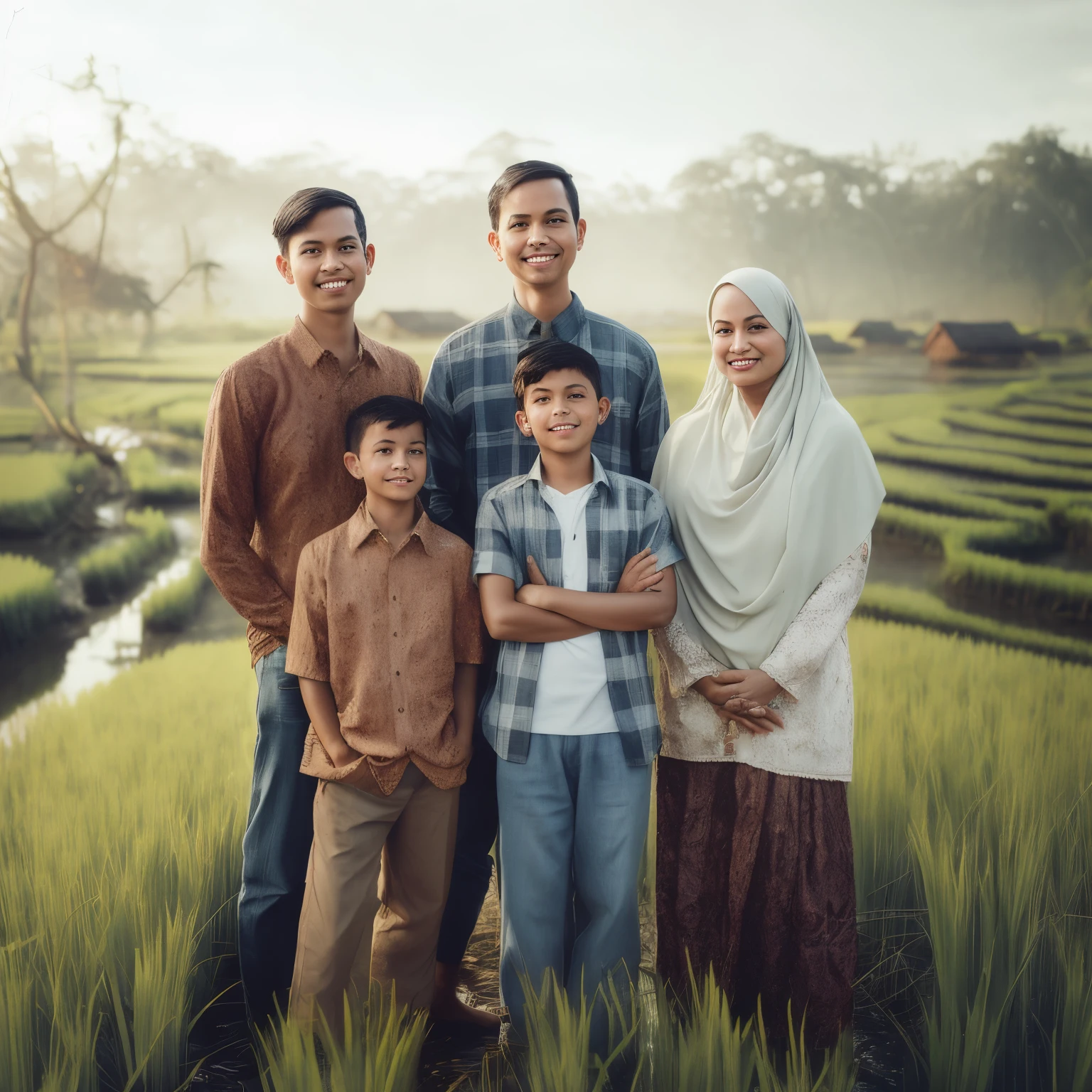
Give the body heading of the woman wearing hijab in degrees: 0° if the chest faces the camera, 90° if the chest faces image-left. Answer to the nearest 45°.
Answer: approximately 45°

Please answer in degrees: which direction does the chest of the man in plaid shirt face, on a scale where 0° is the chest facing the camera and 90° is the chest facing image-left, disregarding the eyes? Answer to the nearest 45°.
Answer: approximately 0°

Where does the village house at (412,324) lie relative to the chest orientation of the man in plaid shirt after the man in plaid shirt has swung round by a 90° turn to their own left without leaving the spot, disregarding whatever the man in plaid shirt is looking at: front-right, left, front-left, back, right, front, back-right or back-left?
left

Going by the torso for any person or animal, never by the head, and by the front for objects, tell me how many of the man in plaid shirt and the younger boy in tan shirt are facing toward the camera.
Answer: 2
